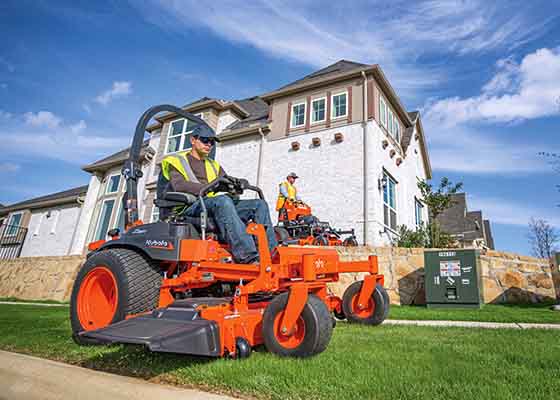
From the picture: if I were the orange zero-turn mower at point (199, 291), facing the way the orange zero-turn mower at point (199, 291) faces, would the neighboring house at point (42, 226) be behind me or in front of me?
behind

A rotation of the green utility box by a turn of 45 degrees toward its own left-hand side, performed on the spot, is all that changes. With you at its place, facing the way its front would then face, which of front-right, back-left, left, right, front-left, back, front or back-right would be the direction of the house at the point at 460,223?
back-left

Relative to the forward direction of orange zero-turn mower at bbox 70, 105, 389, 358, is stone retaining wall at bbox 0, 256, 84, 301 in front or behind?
behind

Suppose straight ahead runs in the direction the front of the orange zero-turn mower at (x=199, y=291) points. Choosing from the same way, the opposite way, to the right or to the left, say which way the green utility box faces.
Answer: to the right

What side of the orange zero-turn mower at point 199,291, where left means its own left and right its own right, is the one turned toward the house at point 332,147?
left
